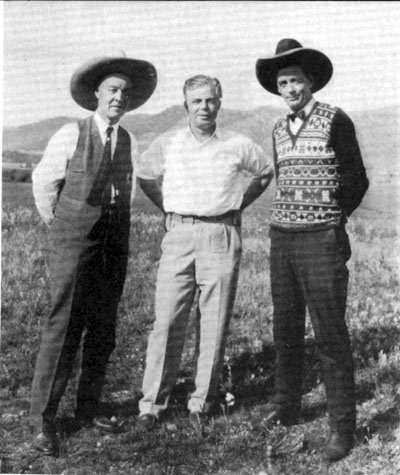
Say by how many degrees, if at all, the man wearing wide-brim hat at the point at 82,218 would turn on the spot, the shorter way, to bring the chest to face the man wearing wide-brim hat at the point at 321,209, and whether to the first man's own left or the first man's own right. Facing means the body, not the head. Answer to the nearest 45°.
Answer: approximately 45° to the first man's own left

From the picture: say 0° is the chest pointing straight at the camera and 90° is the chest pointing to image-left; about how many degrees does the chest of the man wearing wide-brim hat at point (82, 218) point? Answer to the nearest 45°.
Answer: approximately 315°

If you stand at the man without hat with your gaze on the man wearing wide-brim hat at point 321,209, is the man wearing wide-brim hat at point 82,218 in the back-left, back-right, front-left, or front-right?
back-right

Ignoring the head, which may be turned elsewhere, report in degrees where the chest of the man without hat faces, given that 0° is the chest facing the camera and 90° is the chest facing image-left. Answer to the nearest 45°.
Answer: approximately 0°

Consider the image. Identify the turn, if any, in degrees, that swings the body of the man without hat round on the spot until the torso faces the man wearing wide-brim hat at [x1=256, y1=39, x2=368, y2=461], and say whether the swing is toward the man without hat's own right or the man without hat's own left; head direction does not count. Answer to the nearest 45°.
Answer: approximately 45° to the man without hat's own left
